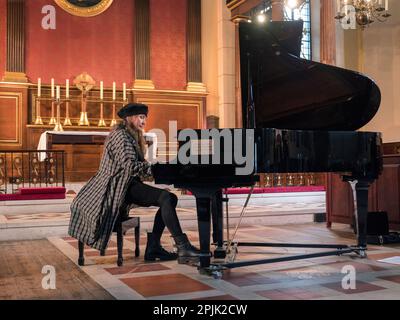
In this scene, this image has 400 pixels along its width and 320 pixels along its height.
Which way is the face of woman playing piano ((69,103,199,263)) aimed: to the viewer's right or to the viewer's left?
to the viewer's right

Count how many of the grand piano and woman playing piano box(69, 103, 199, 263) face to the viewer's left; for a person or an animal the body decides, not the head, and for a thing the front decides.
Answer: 1

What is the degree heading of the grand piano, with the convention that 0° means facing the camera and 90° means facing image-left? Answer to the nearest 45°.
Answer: approximately 90°

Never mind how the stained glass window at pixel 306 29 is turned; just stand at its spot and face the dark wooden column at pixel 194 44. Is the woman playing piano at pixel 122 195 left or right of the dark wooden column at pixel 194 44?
left

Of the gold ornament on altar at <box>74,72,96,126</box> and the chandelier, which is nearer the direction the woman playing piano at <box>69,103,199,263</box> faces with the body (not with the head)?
the chandelier

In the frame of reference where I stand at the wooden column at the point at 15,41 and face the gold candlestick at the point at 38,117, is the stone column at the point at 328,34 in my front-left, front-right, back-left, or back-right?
front-left

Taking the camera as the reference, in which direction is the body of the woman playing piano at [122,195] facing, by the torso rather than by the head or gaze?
to the viewer's right

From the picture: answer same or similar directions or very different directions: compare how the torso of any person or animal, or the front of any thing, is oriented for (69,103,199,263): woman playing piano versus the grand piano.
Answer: very different directions

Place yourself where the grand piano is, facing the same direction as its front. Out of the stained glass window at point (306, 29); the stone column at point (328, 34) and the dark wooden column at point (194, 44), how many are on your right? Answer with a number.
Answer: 3

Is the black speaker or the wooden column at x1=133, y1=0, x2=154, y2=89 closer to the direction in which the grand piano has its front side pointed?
the wooden column

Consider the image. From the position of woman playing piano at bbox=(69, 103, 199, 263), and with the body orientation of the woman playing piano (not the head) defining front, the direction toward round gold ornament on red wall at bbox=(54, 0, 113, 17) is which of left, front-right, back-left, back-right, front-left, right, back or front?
left

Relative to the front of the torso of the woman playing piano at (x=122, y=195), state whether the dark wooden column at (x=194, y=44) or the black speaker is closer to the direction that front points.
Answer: the black speaker

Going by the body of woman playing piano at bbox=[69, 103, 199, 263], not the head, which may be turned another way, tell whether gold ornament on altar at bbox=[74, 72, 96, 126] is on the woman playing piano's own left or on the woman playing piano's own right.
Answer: on the woman playing piano's own left
